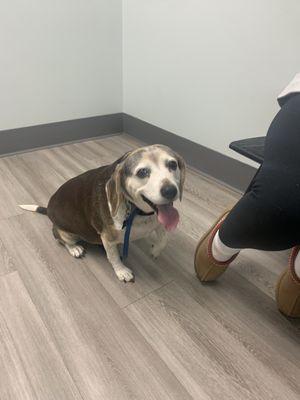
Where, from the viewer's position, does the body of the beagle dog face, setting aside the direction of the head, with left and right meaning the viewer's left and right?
facing the viewer and to the right of the viewer

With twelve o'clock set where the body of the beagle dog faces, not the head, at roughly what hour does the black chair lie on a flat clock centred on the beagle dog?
The black chair is roughly at 10 o'clock from the beagle dog.
